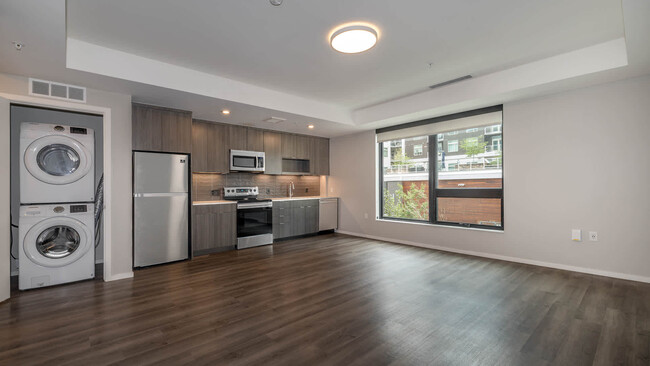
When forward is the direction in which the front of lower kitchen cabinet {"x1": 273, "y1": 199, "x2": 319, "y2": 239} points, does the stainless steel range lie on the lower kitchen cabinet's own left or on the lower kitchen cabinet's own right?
on the lower kitchen cabinet's own right

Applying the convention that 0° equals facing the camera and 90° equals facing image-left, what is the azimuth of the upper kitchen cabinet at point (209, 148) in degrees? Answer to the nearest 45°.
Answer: approximately 315°
